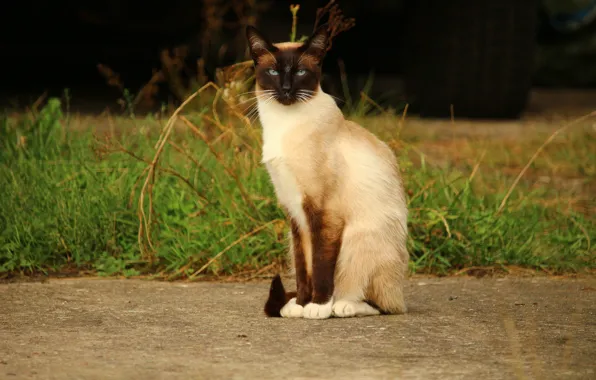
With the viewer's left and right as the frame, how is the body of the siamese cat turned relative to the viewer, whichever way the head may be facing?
facing the viewer and to the left of the viewer

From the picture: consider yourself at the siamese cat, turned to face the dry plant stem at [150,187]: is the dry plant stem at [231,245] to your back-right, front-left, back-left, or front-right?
front-right

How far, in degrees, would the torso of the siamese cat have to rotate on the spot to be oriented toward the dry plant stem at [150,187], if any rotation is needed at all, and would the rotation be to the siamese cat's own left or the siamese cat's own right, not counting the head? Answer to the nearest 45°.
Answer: approximately 90° to the siamese cat's own right

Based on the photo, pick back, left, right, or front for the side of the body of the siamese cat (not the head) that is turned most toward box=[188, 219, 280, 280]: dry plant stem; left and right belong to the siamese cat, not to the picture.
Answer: right

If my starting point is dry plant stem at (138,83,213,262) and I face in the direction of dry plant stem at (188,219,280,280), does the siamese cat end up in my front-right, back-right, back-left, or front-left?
front-right
